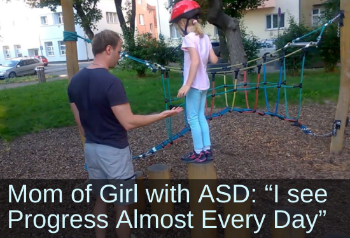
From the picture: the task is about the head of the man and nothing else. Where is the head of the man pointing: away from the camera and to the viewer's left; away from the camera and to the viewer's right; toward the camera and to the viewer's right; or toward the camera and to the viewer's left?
away from the camera and to the viewer's right

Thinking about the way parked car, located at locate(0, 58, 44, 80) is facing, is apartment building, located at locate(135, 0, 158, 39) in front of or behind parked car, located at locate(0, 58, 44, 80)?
behind

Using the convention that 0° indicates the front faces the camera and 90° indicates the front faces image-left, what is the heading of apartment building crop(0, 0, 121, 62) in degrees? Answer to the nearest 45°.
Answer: approximately 0°

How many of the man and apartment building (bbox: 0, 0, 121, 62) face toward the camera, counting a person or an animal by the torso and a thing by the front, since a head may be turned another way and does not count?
1

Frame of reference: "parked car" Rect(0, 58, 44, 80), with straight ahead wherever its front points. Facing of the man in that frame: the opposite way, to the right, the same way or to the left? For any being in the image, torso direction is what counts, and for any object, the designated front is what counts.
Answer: the opposite way

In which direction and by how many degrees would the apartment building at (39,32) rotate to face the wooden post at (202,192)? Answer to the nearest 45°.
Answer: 0° — it already faces it

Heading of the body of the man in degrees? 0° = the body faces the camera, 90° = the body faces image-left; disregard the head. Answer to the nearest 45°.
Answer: approximately 225°

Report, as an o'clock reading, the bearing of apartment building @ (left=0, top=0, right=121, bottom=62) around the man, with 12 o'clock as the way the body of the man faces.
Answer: The apartment building is roughly at 10 o'clock from the man.
